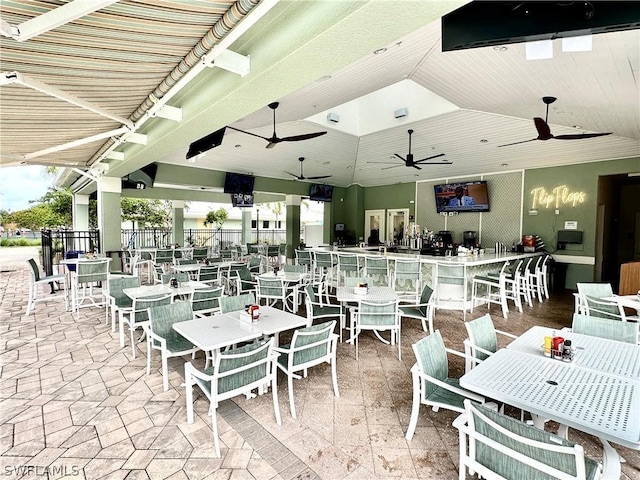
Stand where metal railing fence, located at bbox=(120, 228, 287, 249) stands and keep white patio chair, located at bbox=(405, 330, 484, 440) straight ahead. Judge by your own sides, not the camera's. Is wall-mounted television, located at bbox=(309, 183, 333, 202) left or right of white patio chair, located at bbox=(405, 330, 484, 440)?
left

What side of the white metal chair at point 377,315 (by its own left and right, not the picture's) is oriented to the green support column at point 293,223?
front

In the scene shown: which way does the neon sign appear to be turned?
toward the camera

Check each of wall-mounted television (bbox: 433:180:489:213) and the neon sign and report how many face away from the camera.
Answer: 0

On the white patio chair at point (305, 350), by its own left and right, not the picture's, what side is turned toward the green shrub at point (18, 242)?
front

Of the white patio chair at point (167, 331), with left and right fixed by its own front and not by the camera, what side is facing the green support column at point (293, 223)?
left

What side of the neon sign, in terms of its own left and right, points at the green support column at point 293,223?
right

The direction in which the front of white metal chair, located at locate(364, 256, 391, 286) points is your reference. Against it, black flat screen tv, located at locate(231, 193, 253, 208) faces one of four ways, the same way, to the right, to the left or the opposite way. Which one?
the opposite way

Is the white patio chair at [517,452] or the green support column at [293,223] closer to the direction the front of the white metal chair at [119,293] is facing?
the white patio chair

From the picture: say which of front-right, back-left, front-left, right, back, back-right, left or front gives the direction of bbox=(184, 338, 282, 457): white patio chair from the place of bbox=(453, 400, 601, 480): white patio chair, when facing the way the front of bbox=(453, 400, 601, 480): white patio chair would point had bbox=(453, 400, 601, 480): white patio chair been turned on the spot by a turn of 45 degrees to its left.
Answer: left

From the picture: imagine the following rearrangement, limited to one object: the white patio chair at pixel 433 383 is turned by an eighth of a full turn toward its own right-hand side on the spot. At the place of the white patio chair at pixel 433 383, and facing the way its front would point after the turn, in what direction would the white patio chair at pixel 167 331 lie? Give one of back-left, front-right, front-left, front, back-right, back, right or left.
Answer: right

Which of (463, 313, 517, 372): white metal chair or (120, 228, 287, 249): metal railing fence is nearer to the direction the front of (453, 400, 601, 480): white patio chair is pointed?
the white metal chair

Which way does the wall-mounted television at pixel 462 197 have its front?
toward the camera

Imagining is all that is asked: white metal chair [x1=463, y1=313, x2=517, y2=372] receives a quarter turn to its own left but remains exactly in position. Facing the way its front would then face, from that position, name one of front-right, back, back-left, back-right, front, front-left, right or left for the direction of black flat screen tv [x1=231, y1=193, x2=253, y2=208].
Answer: left

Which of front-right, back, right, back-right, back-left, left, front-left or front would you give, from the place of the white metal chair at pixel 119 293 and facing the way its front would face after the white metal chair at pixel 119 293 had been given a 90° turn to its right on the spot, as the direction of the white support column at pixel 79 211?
back-right

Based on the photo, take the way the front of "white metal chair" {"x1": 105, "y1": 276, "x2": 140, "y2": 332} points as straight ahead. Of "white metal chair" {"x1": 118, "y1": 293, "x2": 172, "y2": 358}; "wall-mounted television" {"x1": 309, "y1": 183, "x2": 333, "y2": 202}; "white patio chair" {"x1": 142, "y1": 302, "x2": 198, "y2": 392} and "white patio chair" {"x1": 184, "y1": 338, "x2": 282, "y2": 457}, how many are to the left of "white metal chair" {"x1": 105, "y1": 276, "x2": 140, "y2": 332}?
1

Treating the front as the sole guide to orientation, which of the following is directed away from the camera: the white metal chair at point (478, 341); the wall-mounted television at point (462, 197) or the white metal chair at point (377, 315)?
the white metal chair at point (377, 315)

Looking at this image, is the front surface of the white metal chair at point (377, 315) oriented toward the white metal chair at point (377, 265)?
yes

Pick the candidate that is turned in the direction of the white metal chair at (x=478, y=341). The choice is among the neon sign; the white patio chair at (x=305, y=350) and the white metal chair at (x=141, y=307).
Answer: the neon sign

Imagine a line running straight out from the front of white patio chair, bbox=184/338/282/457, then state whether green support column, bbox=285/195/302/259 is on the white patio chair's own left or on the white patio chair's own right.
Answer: on the white patio chair's own right

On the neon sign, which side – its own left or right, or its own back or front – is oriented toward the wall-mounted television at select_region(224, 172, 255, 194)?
right
